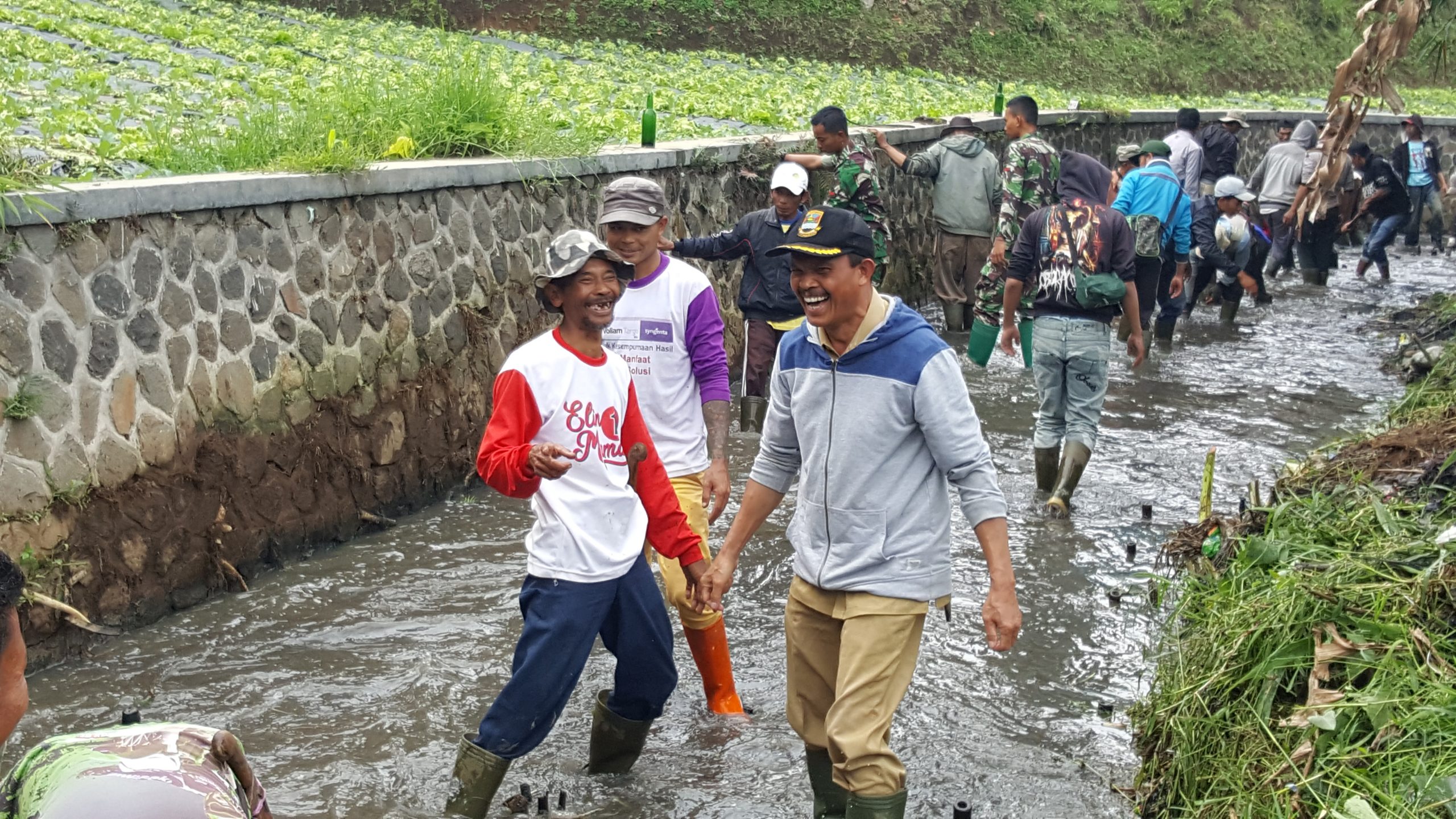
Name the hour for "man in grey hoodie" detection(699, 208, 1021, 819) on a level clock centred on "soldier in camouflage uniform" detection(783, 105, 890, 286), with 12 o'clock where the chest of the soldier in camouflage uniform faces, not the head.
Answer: The man in grey hoodie is roughly at 9 o'clock from the soldier in camouflage uniform.

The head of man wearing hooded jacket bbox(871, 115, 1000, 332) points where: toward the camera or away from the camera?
away from the camera

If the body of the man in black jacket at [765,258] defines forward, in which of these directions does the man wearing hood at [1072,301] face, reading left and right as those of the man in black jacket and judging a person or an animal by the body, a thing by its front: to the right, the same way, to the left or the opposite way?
the opposite way

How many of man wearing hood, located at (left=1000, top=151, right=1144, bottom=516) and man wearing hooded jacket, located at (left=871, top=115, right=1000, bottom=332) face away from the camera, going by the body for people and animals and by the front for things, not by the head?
2

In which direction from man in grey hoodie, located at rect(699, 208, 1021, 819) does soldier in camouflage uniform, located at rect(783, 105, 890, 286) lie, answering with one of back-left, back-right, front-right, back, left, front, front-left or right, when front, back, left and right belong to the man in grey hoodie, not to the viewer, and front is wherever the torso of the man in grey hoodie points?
back-right

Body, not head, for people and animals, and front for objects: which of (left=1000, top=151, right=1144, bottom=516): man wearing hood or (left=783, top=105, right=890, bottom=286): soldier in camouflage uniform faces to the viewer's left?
the soldier in camouflage uniform

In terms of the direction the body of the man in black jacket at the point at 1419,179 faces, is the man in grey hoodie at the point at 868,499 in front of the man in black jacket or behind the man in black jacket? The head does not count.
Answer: in front

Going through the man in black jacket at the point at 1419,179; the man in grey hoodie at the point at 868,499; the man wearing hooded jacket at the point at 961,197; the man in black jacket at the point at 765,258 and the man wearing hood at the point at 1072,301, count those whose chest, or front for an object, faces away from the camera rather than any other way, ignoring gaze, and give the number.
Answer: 2

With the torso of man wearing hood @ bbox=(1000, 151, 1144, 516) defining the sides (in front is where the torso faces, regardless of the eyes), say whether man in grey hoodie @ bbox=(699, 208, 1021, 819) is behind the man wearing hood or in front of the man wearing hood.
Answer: behind

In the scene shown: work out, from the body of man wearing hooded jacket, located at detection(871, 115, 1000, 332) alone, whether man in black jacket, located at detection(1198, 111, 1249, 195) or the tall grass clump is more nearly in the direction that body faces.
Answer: the man in black jacket

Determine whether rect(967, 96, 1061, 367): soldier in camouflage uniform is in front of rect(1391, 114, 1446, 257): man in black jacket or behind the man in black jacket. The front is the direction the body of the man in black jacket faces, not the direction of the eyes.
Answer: in front

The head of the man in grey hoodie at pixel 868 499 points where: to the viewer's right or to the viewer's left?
to the viewer's left

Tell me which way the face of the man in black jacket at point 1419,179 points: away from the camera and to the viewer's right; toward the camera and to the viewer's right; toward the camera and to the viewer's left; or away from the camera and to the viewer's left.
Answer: toward the camera and to the viewer's left

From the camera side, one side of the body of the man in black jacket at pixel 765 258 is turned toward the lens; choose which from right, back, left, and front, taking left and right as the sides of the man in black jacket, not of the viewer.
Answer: front

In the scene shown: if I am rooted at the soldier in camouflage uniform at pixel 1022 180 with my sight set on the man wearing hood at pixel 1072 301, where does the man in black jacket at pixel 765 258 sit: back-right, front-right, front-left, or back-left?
front-right

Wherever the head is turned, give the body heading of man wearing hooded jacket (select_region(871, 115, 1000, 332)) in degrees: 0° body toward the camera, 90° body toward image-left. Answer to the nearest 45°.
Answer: approximately 180°

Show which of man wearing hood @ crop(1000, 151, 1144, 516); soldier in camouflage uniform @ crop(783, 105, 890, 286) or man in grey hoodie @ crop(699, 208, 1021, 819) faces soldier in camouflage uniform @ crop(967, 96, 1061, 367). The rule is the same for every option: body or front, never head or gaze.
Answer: the man wearing hood

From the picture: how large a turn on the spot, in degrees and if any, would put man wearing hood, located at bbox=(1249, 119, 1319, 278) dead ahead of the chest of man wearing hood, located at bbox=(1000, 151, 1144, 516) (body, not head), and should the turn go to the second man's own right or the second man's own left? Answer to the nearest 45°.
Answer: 0° — they already face them

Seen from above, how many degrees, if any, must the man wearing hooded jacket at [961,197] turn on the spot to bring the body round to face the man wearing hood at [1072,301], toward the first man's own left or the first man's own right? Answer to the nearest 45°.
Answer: approximately 180°
